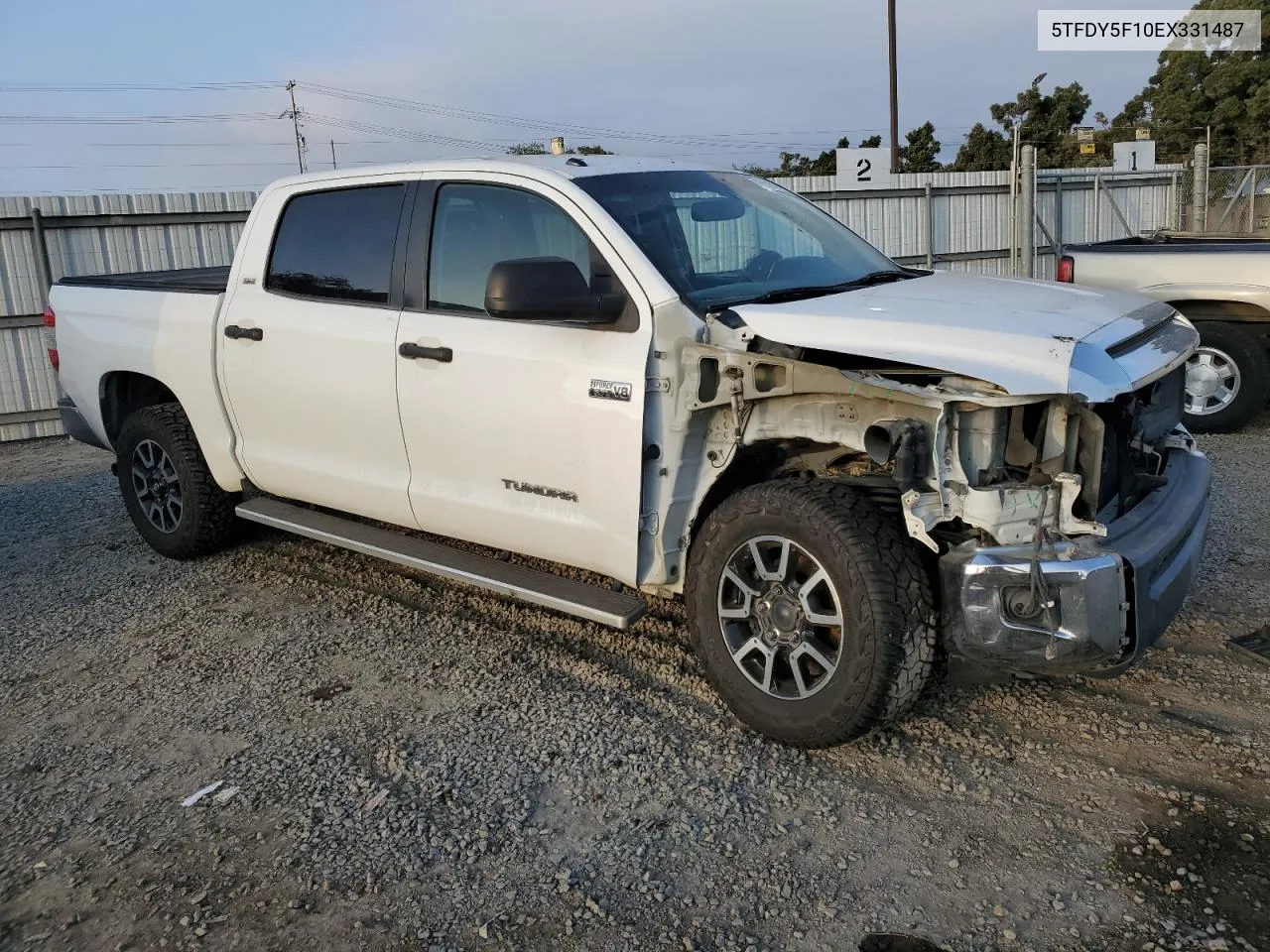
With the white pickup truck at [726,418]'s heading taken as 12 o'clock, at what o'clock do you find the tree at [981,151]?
The tree is roughly at 8 o'clock from the white pickup truck.

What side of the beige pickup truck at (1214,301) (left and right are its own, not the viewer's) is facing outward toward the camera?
right

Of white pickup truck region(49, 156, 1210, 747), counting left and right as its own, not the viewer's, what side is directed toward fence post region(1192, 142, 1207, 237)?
left

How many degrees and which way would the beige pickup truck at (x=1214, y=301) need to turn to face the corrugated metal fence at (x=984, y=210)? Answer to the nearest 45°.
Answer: approximately 90° to its left

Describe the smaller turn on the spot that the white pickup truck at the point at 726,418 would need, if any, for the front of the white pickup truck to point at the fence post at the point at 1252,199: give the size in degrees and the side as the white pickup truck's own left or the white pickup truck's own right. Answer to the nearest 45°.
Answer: approximately 90° to the white pickup truck's own left

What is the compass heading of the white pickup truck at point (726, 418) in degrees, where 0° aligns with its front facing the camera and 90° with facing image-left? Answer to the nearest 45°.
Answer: approximately 315°

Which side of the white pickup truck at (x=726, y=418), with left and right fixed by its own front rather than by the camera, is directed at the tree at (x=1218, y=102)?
left

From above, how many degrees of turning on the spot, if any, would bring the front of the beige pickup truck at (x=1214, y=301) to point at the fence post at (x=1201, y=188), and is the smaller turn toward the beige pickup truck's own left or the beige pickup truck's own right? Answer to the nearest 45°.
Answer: approximately 90° to the beige pickup truck's own left
